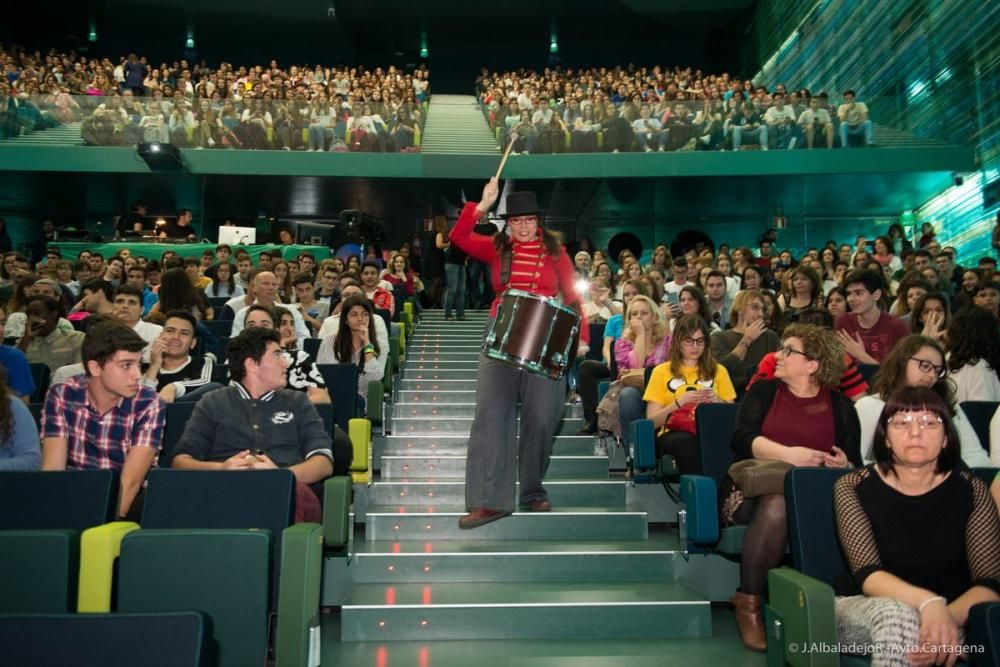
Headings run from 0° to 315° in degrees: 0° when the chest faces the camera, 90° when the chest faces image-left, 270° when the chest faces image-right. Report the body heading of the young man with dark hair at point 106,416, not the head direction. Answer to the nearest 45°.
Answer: approximately 315°

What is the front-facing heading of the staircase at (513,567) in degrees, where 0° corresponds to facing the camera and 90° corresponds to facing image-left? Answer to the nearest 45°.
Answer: approximately 0°

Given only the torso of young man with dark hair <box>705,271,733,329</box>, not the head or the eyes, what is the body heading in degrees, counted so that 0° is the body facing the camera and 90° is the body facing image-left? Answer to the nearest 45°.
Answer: approximately 0°

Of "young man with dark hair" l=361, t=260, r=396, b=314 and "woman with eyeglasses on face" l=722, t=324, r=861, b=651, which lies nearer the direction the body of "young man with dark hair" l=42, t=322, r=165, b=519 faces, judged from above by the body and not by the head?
the woman with eyeglasses on face

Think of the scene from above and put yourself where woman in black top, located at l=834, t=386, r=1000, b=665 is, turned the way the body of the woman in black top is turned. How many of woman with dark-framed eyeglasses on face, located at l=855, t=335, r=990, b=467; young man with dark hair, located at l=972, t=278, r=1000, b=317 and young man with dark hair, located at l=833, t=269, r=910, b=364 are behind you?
3

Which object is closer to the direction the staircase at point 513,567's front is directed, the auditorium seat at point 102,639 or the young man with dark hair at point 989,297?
the auditorium seat

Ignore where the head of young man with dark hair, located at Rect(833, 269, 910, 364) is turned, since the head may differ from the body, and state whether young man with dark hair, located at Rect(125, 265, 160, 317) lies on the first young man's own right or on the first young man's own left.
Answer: on the first young man's own right

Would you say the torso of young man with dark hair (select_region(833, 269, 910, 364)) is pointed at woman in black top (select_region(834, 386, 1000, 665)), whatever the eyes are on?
yes

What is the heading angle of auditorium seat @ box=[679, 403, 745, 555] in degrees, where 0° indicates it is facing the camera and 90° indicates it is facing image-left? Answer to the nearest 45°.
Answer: approximately 45°

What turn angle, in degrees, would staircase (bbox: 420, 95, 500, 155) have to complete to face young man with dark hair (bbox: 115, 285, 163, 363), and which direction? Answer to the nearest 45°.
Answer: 0° — it already faces them

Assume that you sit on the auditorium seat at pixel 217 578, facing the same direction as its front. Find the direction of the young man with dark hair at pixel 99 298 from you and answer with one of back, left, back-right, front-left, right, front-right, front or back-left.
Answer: back
